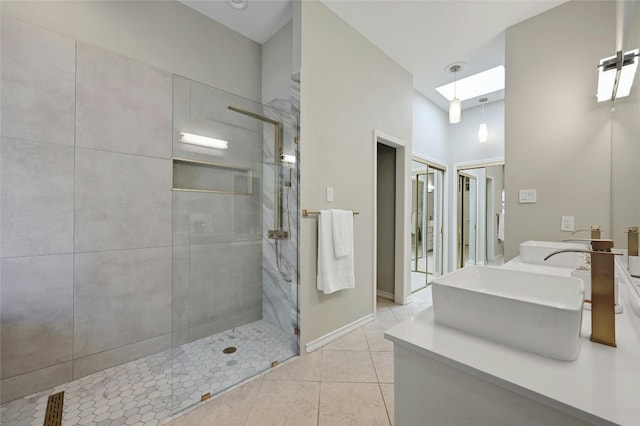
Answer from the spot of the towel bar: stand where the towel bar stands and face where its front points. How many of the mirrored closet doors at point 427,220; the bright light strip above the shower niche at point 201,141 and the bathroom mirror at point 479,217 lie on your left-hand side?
2

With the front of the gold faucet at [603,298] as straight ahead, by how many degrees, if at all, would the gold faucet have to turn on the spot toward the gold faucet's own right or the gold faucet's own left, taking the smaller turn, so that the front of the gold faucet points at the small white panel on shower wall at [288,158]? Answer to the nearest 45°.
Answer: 0° — it already faces it

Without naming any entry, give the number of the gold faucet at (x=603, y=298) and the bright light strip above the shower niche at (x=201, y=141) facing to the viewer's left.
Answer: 1

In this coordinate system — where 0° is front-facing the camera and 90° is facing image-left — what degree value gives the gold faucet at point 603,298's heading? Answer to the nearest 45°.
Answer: approximately 90°

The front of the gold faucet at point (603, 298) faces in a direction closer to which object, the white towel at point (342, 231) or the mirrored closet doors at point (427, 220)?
the white towel

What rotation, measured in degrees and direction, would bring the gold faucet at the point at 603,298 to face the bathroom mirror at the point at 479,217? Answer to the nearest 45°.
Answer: approximately 90° to its right

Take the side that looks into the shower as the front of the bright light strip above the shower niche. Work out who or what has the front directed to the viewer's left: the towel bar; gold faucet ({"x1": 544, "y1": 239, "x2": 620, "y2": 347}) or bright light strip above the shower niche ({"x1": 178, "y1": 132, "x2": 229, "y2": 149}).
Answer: the gold faucet
